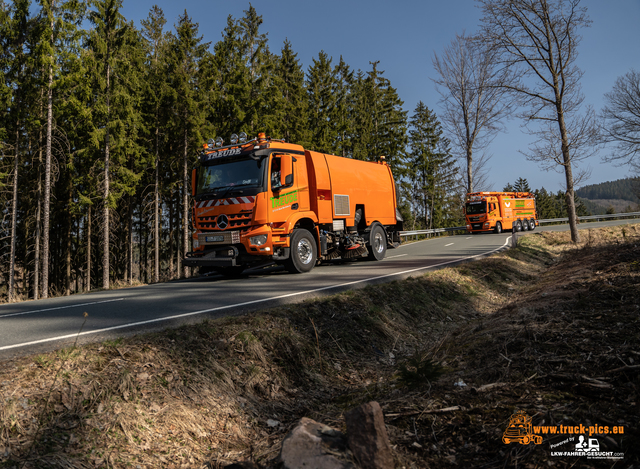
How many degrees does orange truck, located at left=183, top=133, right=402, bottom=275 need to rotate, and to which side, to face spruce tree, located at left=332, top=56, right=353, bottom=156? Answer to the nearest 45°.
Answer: approximately 135° to its right

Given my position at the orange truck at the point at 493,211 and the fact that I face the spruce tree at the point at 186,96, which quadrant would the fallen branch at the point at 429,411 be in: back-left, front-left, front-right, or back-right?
front-left

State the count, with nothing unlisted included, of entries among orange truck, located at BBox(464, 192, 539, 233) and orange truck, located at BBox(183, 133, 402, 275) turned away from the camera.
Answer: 0

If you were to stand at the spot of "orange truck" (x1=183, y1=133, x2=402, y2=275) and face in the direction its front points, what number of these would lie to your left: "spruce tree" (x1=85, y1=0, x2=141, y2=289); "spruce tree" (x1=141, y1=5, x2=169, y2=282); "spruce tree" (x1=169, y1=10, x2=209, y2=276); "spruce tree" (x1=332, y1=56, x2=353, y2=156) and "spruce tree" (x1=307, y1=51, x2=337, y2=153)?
0

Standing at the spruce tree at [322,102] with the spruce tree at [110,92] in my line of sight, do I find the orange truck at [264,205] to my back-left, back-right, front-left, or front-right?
front-left

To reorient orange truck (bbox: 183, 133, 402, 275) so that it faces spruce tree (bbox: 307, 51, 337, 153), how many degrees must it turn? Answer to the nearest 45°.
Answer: approximately 135° to its right

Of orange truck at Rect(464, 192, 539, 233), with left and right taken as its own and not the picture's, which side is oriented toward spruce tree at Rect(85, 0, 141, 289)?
front

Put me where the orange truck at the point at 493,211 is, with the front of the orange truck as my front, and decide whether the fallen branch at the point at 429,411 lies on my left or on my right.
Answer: on my left

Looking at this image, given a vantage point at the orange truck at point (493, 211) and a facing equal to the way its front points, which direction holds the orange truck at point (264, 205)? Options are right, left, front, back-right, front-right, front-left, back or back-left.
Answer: front-left

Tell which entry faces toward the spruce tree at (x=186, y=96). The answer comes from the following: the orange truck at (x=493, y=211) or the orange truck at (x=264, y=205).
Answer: the orange truck at (x=493, y=211)

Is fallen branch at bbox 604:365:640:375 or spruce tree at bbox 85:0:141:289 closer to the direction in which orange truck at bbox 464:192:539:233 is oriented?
the spruce tree

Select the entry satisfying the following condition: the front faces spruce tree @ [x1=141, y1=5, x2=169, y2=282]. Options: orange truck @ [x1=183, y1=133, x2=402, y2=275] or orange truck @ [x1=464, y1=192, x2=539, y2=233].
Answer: orange truck @ [x1=464, y1=192, x2=539, y2=233]

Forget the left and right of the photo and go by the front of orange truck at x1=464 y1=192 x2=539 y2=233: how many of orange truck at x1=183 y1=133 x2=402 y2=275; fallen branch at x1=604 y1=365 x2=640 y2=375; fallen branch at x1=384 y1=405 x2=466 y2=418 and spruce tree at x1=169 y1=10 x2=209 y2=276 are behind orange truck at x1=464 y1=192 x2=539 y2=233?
0

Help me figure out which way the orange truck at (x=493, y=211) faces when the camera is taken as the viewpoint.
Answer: facing the viewer and to the left of the viewer

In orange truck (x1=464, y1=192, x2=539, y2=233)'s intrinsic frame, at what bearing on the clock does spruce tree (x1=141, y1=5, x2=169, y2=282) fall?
The spruce tree is roughly at 12 o'clock from the orange truck.

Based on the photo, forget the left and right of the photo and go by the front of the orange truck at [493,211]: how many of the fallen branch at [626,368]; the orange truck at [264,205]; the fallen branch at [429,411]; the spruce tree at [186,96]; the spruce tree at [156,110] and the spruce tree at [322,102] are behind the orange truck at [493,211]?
0

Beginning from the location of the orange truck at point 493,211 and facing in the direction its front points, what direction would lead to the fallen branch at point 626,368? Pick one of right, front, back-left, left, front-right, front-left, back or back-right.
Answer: front-left
